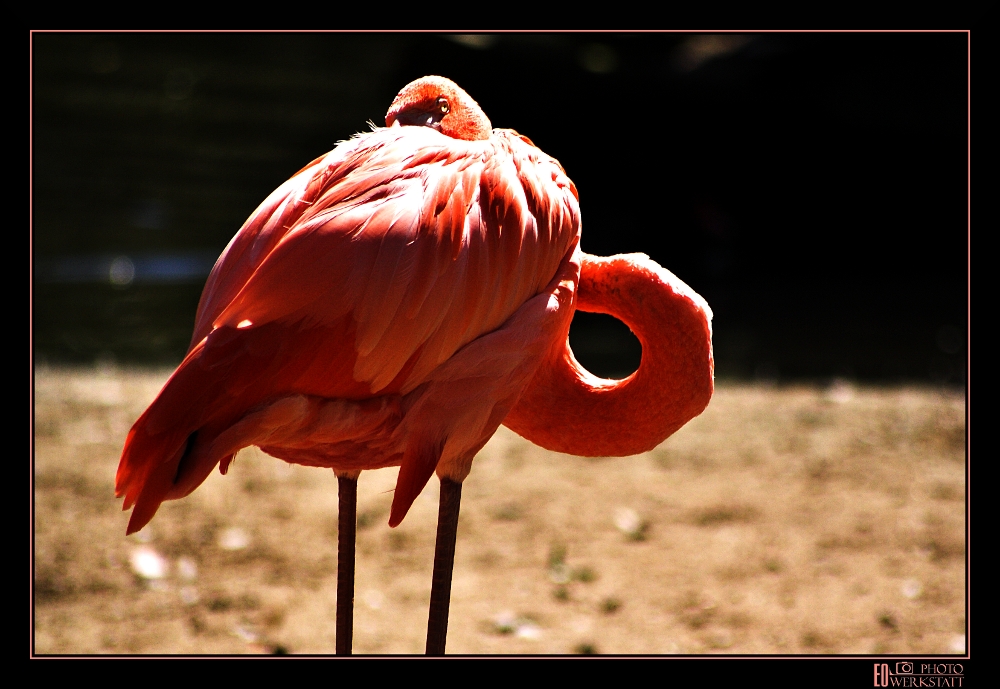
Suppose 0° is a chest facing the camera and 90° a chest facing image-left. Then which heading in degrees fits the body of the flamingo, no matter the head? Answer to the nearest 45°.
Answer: approximately 270°
